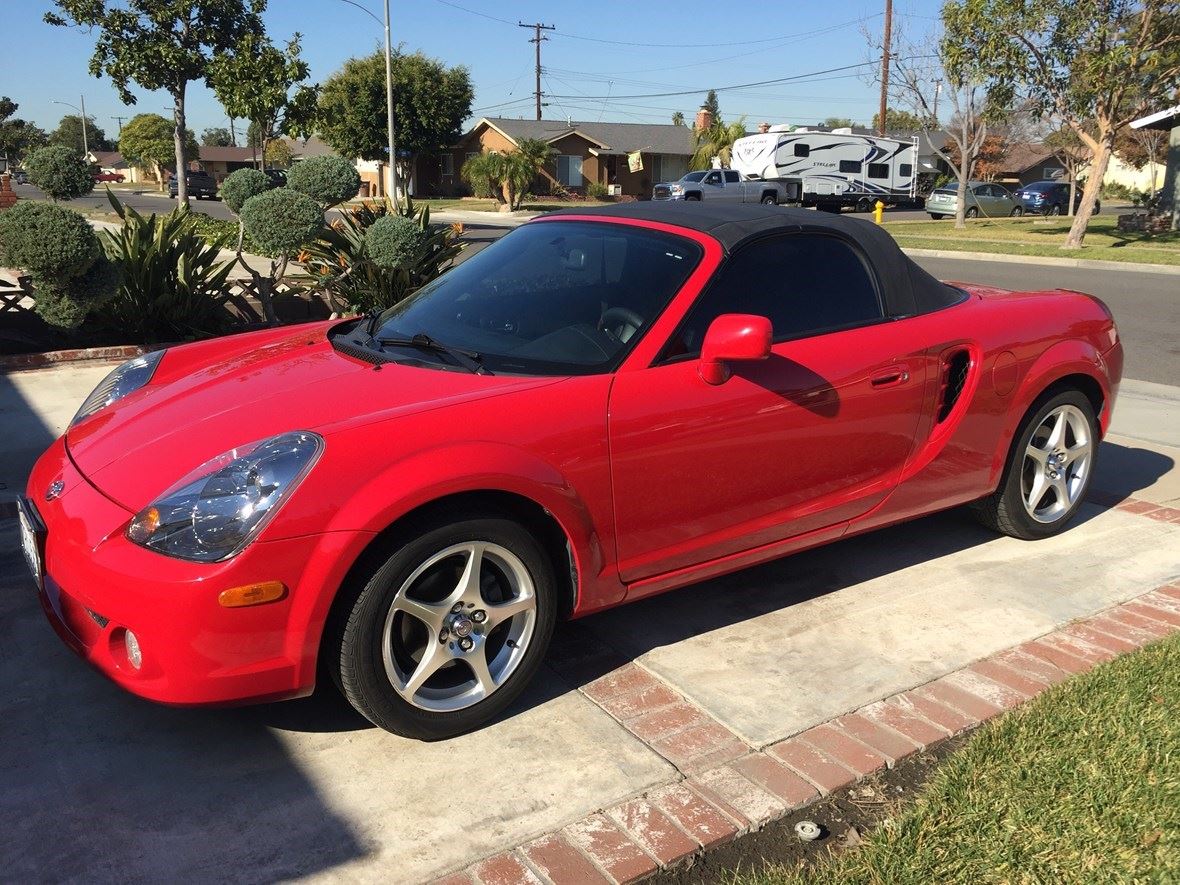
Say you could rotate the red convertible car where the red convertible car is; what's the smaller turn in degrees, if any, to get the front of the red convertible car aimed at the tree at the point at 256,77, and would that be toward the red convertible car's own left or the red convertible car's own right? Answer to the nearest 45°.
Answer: approximately 135° to the red convertible car's own right

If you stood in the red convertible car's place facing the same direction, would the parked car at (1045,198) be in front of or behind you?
behind

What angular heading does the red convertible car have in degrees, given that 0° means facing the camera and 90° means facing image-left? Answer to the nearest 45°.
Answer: approximately 45°

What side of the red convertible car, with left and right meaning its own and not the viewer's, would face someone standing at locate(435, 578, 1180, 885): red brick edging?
left

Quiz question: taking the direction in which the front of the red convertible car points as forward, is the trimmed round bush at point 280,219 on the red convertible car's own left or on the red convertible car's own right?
on the red convertible car's own right

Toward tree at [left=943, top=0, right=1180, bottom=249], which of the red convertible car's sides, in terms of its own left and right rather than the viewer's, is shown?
back

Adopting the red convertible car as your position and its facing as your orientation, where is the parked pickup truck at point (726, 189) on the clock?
The parked pickup truck is roughly at 5 o'clock from the red convertible car.

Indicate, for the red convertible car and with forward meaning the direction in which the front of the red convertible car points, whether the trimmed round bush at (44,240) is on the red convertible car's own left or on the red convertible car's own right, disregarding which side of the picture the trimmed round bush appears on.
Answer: on the red convertible car's own right

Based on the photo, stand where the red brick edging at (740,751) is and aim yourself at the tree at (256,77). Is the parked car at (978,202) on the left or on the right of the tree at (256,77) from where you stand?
right
